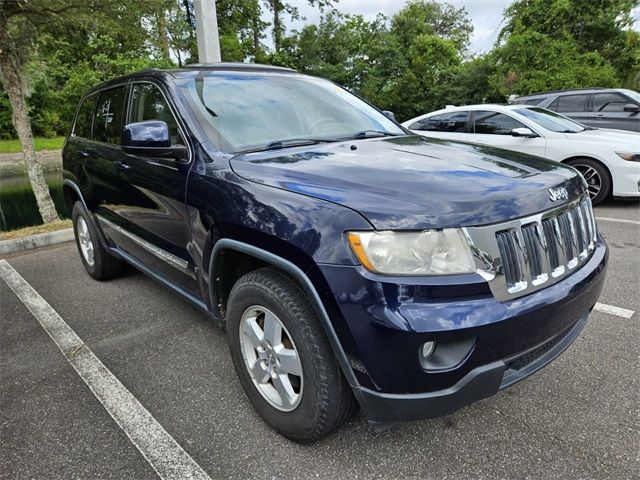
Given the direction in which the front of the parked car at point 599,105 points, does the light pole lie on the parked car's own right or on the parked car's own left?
on the parked car's own right

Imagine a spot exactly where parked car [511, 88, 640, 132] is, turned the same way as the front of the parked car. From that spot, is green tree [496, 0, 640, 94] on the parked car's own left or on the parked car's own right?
on the parked car's own left

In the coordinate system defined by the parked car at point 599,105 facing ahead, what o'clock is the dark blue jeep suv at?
The dark blue jeep suv is roughly at 3 o'clock from the parked car.

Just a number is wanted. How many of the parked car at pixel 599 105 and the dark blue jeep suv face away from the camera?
0

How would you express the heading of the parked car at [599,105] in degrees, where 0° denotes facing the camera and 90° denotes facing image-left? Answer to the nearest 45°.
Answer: approximately 270°

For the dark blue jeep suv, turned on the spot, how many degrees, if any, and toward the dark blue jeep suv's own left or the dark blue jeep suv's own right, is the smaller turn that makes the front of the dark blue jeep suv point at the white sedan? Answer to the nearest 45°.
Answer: approximately 90° to the dark blue jeep suv's own left

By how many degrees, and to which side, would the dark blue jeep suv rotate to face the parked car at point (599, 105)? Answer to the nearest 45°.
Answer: approximately 90° to its left

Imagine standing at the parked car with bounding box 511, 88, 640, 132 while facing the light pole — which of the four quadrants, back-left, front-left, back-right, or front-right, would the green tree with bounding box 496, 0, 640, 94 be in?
back-right

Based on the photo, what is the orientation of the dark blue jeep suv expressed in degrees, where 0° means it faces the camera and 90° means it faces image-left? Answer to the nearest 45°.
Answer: approximately 315°

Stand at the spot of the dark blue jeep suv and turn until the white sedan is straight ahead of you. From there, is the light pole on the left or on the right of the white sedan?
left
